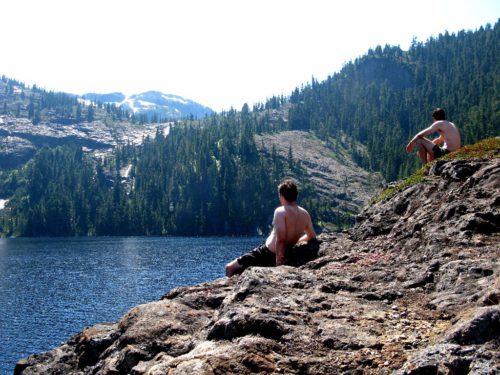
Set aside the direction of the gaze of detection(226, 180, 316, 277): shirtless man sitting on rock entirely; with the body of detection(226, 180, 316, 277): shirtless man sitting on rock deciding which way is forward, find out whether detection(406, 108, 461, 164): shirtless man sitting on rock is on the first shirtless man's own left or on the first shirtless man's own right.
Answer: on the first shirtless man's own right

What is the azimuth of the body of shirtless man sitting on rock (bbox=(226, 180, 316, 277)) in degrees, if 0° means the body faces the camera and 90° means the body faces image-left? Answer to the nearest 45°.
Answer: approximately 135°
